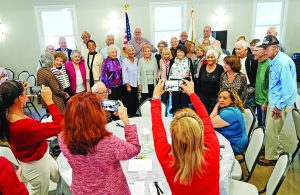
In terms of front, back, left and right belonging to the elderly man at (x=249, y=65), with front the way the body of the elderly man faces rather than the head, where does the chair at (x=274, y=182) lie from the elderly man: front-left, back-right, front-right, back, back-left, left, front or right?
front-left

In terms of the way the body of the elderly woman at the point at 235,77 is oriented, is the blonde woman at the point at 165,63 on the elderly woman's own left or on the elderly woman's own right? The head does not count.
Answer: on the elderly woman's own right

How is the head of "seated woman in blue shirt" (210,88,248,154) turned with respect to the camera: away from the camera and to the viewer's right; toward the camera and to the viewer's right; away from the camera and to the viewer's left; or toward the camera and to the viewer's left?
toward the camera and to the viewer's left

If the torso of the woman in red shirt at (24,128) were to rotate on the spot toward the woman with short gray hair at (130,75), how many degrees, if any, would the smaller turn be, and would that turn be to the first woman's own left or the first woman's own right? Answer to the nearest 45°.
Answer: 0° — they already face them

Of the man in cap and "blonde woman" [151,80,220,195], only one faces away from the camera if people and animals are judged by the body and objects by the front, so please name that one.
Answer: the blonde woman

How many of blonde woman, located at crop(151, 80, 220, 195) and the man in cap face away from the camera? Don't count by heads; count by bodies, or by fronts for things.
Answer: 1

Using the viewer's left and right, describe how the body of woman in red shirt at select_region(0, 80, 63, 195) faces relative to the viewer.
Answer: facing away from the viewer and to the right of the viewer

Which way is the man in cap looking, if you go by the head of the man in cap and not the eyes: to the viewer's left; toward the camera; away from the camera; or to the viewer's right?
to the viewer's left

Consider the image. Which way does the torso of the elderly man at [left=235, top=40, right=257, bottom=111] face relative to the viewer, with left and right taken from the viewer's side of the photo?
facing the viewer and to the left of the viewer

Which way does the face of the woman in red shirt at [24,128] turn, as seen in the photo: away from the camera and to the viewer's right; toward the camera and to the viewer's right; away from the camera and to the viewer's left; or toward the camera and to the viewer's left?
away from the camera and to the viewer's right

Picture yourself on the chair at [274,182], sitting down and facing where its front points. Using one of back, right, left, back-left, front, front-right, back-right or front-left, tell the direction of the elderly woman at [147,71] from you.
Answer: front-right

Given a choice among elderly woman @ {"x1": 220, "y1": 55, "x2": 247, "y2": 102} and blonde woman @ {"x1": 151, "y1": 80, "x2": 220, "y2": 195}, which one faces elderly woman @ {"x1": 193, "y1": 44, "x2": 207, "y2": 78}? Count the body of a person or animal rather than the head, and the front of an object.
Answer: the blonde woman

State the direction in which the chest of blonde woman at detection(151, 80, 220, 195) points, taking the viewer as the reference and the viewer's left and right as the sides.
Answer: facing away from the viewer
